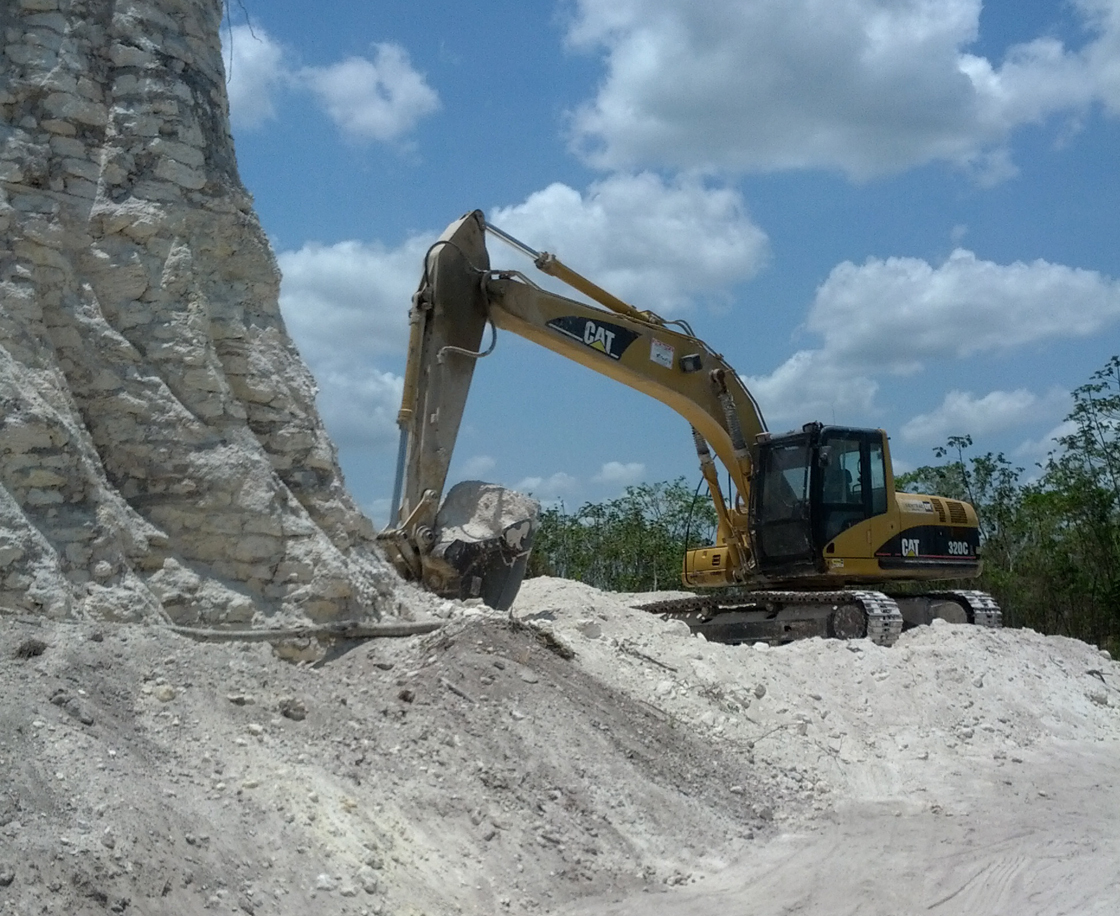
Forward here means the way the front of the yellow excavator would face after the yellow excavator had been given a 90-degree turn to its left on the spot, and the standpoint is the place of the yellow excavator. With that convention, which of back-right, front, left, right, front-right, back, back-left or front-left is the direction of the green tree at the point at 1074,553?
left

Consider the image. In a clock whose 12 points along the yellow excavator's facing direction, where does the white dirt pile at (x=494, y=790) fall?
The white dirt pile is roughly at 11 o'clock from the yellow excavator.

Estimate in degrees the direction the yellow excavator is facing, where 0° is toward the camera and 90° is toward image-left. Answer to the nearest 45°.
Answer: approximately 45°

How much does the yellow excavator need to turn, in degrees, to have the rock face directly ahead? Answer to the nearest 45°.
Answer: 0° — it already faces it
